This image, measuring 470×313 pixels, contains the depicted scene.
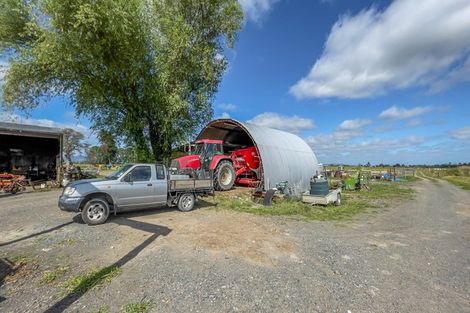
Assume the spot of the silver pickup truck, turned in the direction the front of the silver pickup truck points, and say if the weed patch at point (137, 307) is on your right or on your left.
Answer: on your left

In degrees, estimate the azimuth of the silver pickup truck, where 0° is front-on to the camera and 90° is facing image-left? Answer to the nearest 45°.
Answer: approximately 45°

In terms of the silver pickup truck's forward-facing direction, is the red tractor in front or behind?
behind

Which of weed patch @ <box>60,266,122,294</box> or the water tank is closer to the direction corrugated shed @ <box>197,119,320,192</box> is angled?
the weed patch

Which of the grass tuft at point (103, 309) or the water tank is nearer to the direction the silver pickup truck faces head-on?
the grass tuft

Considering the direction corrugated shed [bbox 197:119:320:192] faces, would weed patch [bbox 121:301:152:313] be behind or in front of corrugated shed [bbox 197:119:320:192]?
in front

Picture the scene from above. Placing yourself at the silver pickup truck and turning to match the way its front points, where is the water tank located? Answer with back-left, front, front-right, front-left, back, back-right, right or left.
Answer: back-left

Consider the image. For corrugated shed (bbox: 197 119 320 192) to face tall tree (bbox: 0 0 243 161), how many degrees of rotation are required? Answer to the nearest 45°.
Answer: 0° — it already faces it

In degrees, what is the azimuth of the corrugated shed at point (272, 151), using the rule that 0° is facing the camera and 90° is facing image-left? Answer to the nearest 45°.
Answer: approximately 45°
